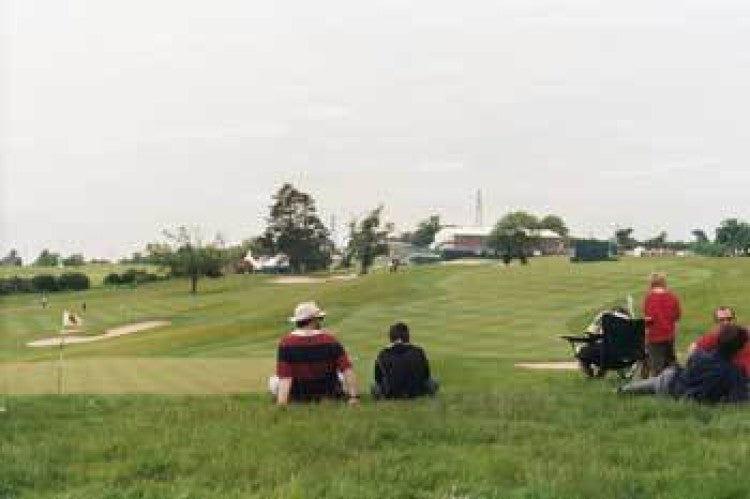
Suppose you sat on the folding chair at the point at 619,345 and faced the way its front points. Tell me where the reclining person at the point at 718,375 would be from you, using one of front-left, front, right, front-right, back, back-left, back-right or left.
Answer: back-left

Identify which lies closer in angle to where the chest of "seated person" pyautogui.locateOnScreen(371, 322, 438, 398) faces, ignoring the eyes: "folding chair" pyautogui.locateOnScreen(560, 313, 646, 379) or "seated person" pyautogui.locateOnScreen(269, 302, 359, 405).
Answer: the folding chair

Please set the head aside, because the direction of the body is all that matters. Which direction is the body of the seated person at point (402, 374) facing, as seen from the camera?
away from the camera

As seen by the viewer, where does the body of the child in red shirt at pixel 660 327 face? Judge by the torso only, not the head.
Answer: away from the camera

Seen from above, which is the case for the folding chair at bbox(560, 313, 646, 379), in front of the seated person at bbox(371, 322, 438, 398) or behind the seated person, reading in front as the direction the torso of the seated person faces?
in front

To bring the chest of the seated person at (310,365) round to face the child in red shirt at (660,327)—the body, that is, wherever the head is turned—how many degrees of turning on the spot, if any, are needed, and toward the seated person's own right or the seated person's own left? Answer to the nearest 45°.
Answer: approximately 45° to the seated person's own right

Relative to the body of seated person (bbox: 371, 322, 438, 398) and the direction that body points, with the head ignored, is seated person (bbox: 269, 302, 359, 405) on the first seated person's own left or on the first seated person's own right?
on the first seated person's own left

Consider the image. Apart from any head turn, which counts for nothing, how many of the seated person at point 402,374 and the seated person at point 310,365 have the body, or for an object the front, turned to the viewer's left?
0

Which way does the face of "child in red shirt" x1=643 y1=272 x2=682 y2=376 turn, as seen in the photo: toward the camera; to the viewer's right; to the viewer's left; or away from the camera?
away from the camera

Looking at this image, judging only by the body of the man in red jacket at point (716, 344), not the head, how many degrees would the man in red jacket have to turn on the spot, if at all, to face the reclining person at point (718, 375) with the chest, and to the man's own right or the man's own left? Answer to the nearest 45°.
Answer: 0° — they already face them

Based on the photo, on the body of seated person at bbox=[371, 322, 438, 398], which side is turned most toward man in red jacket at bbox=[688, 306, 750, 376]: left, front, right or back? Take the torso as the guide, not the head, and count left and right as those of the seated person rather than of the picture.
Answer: right

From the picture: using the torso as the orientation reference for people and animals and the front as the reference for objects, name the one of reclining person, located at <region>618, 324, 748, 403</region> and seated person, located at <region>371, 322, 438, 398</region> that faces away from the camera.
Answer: seated person, located at <region>371, 322, 438, 398</region>
